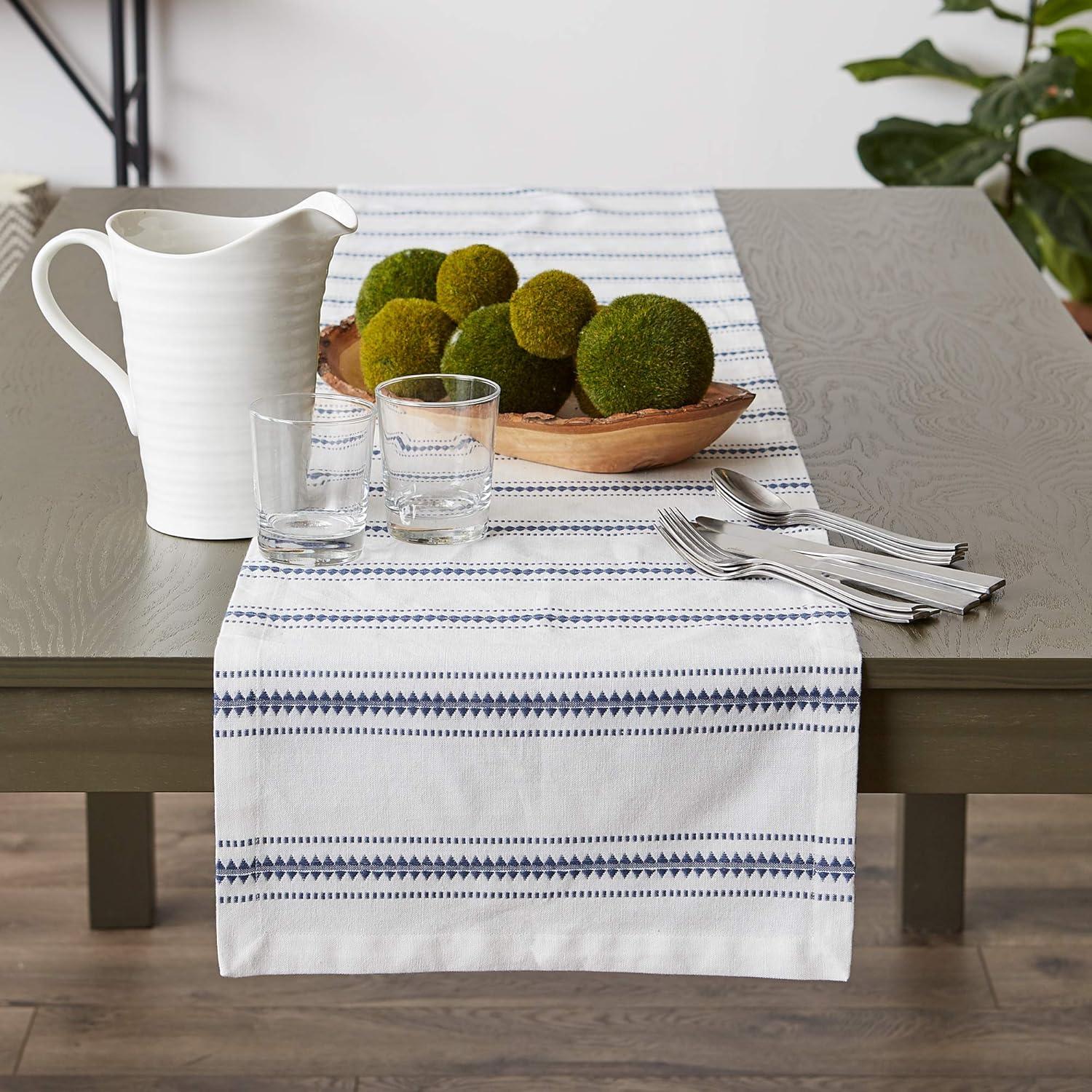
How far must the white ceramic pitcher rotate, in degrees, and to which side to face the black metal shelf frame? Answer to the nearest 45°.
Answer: approximately 90° to its left

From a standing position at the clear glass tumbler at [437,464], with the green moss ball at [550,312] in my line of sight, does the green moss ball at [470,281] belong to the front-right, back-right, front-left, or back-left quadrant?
front-left

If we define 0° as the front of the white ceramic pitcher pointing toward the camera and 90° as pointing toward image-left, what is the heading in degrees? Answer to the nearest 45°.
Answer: approximately 270°
